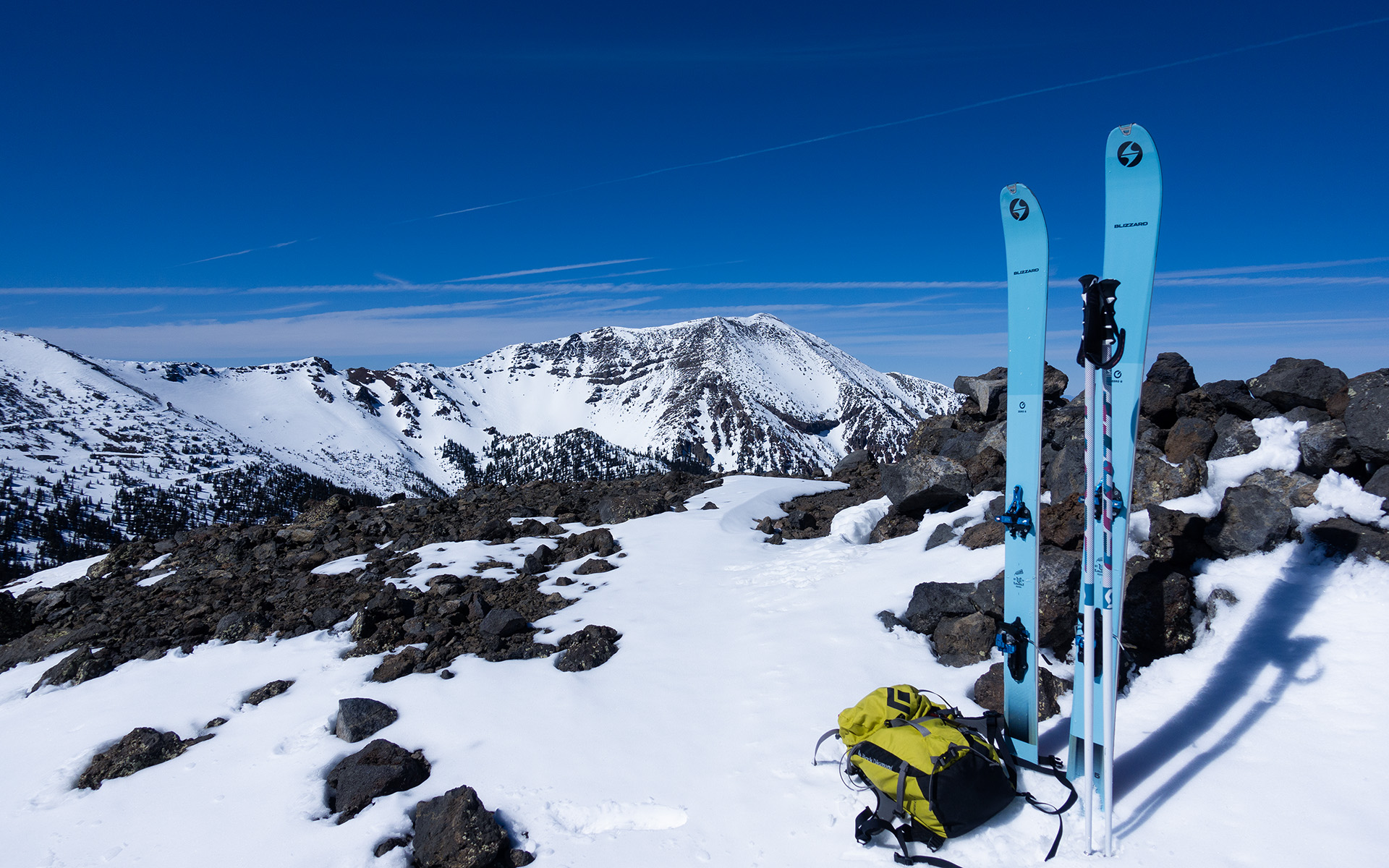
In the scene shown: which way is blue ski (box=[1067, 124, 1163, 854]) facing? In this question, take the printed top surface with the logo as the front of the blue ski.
toward the camera

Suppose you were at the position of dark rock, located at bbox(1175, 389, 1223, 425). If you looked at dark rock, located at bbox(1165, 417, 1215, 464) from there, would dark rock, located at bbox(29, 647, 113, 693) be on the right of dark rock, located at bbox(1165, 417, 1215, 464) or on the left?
right

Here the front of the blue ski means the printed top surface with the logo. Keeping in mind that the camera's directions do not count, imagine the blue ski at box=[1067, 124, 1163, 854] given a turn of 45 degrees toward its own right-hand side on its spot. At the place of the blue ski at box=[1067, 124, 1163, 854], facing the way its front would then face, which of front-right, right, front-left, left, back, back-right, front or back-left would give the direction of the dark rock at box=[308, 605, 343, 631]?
front-right

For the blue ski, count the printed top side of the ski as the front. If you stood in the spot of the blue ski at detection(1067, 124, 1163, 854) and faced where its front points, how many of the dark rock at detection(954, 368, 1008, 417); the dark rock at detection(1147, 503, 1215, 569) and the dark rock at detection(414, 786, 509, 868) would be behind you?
2

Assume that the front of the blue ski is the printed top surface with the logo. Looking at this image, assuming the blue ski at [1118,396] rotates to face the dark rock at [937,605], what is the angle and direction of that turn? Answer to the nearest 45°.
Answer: approximately 135° to its right

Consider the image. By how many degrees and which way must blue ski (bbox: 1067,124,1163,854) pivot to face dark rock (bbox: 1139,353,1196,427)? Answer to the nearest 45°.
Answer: approximately 180°

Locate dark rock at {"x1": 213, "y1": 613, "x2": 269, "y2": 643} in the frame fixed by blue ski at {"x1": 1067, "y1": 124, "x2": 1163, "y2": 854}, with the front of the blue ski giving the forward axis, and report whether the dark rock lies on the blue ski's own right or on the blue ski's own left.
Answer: on the blue ski's own right

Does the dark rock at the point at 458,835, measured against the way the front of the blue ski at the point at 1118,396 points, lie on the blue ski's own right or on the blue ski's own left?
on the blue ski's own right

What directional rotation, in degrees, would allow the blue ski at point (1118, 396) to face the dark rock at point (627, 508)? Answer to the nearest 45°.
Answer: approximately 135° to its right

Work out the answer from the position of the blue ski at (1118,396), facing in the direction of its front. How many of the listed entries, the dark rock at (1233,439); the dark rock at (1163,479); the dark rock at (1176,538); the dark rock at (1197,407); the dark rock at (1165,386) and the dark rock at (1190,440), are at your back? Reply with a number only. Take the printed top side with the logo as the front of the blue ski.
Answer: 6

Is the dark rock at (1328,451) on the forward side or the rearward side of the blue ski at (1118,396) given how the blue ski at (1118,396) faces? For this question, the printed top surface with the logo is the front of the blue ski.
on the rearward side

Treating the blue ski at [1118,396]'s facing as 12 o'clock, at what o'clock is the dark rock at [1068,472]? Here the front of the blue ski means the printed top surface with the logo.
The dark rock is roughly at 6 o'clock from the blue ski.
